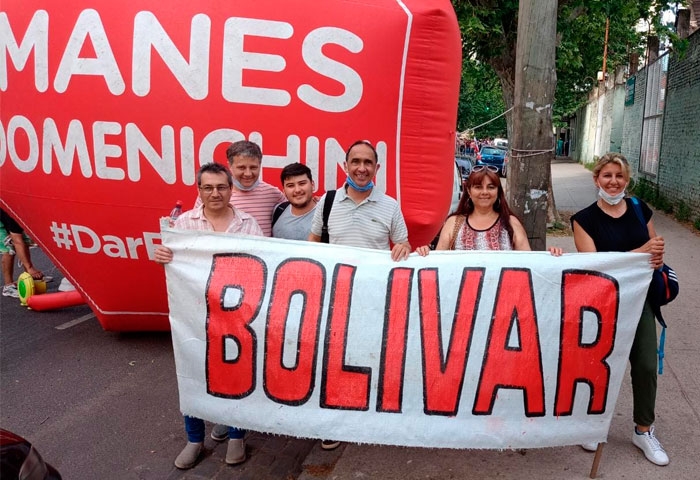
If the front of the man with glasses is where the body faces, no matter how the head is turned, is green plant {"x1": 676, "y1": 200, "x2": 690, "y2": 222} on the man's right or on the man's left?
on the man's left

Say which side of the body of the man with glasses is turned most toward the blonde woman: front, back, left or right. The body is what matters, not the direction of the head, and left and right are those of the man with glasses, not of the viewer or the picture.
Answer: left

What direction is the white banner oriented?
toward the camera

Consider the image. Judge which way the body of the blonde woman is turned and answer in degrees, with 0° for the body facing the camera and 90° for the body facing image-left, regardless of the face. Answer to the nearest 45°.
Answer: approximately 0°

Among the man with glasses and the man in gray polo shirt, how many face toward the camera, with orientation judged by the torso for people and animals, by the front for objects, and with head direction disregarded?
2

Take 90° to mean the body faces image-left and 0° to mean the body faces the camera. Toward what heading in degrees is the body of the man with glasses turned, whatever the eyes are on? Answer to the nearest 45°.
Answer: approximately 0°

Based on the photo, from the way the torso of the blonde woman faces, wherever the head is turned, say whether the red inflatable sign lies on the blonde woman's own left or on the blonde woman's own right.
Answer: on the blonde woman's own right

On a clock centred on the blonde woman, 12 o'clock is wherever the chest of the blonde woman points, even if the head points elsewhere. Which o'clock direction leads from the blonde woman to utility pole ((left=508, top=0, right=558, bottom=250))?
The utility pole is roughly at 5 o'clock from the blonde woman.

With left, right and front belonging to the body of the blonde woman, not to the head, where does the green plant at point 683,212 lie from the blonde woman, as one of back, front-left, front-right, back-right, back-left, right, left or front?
back
